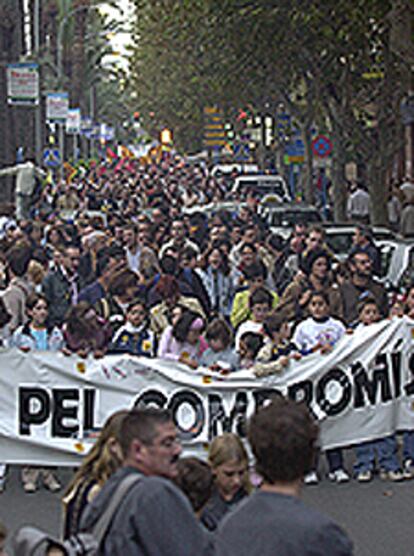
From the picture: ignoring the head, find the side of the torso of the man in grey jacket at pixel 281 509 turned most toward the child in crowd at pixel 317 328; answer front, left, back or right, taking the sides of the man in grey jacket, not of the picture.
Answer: front

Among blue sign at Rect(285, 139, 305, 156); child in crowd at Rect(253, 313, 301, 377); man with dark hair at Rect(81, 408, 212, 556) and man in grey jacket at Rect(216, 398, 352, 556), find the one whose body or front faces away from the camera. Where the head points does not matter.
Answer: the man in grey jacket

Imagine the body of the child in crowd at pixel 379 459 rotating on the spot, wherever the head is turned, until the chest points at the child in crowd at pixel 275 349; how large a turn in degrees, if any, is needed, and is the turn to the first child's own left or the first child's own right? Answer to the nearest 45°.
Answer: approximately 90° to the first child's own right

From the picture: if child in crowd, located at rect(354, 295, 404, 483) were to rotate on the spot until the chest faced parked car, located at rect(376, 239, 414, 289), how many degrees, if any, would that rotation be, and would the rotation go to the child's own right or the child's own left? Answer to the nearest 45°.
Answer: approximately 180°

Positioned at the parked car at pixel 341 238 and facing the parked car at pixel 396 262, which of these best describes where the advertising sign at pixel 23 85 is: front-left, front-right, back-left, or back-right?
back-right

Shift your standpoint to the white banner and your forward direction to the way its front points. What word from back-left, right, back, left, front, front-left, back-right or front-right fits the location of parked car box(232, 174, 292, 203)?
back

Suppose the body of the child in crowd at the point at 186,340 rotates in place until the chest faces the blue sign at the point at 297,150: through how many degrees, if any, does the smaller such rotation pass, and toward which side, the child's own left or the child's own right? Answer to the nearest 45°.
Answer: approximately 135° to the child's own left

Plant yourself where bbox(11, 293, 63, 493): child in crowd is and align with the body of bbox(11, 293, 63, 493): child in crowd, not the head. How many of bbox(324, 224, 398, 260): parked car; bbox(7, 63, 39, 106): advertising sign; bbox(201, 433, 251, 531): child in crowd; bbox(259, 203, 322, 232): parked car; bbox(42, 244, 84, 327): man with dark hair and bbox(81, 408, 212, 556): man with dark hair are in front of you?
2

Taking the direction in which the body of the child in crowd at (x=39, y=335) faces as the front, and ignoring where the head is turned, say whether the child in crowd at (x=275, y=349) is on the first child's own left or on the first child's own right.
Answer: on the first child's own left

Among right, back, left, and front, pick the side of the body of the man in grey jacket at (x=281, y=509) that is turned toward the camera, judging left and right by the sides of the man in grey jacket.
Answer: back

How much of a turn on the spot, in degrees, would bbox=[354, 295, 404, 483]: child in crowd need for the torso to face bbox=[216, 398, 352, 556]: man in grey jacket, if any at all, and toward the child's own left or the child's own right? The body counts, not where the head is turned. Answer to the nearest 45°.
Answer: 0° — they already face them

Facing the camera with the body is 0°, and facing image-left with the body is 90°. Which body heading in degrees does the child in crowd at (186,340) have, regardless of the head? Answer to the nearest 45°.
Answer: approximately 315°

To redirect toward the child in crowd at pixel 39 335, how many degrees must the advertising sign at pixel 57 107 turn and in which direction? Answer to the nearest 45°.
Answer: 0° — it already faces them

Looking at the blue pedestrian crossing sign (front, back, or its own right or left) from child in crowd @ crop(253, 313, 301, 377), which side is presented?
front

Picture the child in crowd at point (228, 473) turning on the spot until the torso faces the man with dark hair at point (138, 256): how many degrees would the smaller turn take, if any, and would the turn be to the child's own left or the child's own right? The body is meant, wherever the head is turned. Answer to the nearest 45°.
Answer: approximately 135° to the child's own left
